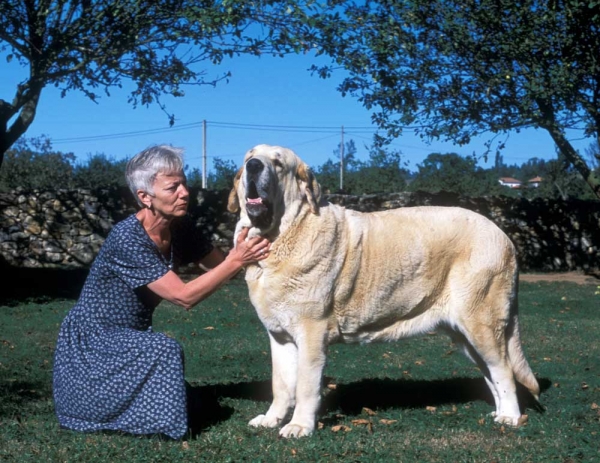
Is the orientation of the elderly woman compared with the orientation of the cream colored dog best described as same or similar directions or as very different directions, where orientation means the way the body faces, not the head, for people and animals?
very different directions

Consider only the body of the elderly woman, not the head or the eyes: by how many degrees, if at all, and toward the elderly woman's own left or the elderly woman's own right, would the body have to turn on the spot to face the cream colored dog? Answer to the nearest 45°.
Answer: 0° — they already face it

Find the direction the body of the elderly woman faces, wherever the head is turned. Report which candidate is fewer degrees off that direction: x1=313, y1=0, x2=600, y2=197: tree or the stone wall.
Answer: the tree

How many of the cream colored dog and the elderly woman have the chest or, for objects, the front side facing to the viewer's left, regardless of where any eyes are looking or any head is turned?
1

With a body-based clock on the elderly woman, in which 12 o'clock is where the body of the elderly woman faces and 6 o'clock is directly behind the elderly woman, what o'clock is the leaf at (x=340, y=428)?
The leaf is roughly at 12 o'clock from the elderly woman.

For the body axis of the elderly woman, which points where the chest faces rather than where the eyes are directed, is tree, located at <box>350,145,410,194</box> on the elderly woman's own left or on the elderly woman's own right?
on the elderly woman's own left

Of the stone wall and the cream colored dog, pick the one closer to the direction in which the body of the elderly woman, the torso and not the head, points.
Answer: the cream colored dog

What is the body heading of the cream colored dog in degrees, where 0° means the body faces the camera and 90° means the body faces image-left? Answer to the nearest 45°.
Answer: approximately 90°

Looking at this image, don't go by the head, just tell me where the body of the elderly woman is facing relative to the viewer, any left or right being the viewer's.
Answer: facing to the right of the viewer

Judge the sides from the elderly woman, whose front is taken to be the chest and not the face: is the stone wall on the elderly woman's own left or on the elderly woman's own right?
on the elderly woman's own left

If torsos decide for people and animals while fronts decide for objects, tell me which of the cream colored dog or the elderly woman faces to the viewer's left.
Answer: the cream colored dog

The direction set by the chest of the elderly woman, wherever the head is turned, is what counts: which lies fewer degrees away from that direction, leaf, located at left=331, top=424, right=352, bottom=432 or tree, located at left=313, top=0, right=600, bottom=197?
the leaf
